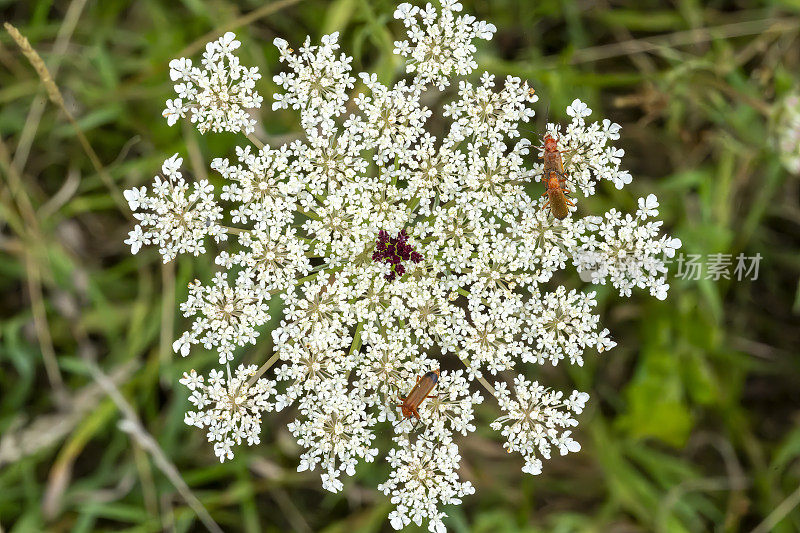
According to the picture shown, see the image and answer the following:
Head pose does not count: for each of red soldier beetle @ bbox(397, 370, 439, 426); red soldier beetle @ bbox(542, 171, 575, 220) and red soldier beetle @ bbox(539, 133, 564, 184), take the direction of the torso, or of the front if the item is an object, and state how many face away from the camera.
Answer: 2

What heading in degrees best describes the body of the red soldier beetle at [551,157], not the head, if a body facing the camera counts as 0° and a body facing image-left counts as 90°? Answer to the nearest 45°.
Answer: approximately 180°

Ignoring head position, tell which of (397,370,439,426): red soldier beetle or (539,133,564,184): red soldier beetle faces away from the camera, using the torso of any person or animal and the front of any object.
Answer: (539,133,564,184): red soldier beetle
